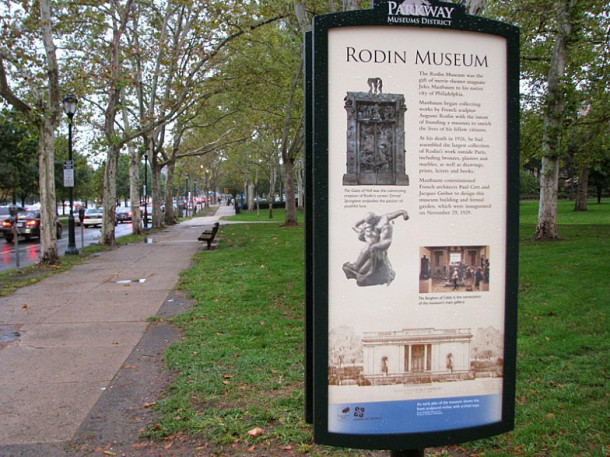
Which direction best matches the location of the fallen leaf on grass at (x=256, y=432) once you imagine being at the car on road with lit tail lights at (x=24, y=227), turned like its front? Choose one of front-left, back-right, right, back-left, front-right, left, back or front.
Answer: back-right

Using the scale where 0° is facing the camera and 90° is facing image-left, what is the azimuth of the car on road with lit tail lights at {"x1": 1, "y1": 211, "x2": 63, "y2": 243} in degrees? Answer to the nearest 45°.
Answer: approximately 225°

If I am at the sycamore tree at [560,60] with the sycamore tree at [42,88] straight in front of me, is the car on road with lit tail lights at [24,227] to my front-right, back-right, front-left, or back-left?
front-right

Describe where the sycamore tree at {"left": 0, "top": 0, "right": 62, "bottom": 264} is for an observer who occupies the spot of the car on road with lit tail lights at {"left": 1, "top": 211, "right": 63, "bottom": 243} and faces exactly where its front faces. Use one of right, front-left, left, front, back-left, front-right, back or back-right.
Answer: back-right

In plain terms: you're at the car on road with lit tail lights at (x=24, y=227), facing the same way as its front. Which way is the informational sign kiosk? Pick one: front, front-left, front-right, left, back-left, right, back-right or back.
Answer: back-right

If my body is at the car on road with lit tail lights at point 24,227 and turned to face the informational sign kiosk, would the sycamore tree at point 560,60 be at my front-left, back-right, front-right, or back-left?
front-left

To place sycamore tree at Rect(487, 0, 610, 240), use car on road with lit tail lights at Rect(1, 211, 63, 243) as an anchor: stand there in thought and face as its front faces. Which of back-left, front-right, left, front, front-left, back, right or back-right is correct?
right
